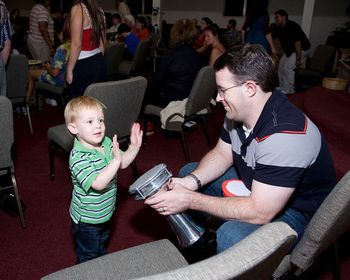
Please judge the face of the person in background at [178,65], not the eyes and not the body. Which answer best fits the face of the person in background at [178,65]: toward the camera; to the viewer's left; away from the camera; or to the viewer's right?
away from the camera

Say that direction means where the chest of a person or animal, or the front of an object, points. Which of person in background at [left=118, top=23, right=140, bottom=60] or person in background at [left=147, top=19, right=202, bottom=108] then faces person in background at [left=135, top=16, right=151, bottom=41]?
person in background at [left=147, top=19, right=202, bottom=108]

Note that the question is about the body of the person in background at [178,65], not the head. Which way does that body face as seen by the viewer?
away from the camera

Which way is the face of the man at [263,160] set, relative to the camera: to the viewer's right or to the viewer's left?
to the viewer's left

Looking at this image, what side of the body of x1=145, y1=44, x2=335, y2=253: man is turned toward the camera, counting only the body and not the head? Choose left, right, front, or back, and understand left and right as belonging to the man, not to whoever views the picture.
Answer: left

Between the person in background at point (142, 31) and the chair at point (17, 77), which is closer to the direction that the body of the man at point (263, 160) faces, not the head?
the chair

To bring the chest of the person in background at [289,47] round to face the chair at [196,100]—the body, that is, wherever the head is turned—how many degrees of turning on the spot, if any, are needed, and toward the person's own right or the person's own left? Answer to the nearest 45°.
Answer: approximately 90° to the person's own left

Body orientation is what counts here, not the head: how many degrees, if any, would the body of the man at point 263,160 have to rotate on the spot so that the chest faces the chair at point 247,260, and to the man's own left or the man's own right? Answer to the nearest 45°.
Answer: approximately 90° to the man's own left
